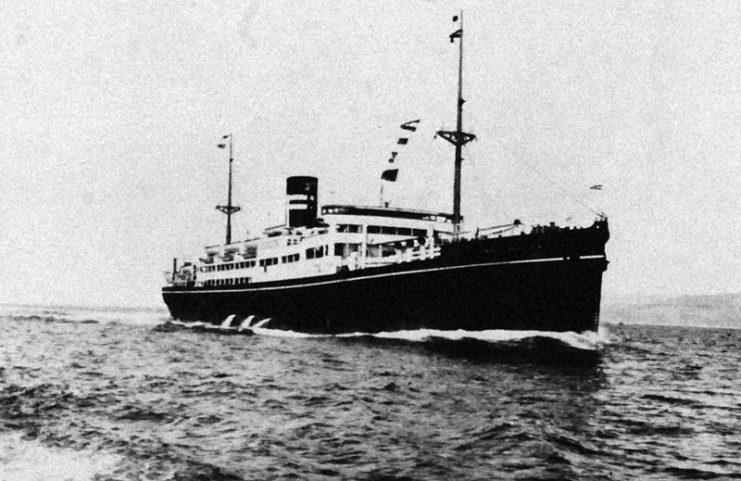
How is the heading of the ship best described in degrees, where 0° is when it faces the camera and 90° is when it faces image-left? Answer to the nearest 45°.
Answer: approximately 315°
